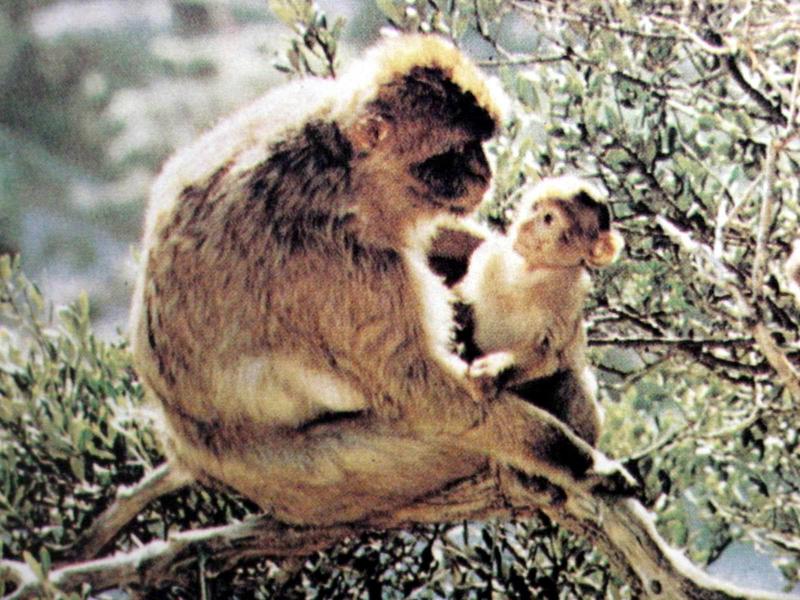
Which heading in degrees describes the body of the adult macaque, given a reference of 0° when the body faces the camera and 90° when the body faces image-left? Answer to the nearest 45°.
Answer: approximately 270°
